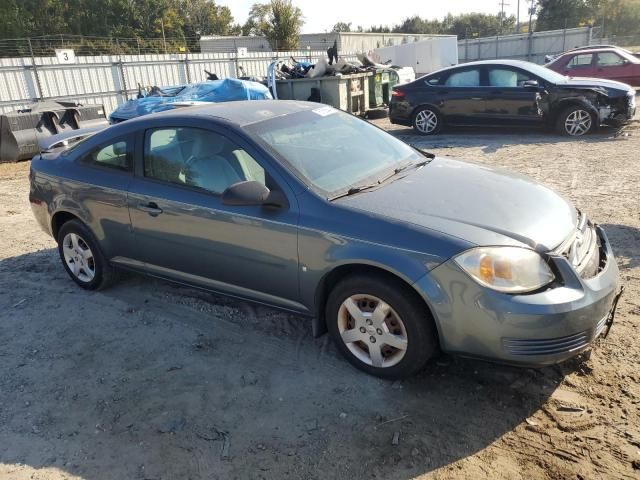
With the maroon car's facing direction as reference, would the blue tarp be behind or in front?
behind

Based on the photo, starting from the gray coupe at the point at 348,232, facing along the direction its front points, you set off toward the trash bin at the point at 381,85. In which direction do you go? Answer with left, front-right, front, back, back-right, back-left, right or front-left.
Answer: back-left

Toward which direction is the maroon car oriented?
to the viewer's right

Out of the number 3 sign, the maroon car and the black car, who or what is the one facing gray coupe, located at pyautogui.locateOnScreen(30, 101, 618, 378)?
the number 3 sign

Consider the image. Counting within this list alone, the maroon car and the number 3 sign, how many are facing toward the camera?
1

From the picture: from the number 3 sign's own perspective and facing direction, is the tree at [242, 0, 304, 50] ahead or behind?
behind

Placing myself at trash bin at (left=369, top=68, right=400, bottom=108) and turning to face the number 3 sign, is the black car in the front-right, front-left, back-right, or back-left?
back-left

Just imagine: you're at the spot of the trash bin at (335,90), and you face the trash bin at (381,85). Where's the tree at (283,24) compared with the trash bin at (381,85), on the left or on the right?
left

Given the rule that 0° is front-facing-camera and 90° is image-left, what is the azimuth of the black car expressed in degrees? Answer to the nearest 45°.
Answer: approximately 270°

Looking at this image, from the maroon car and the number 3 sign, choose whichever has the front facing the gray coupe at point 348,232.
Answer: the number 3 sign

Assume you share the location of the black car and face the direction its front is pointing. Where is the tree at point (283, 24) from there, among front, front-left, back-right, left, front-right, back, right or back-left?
back-left
